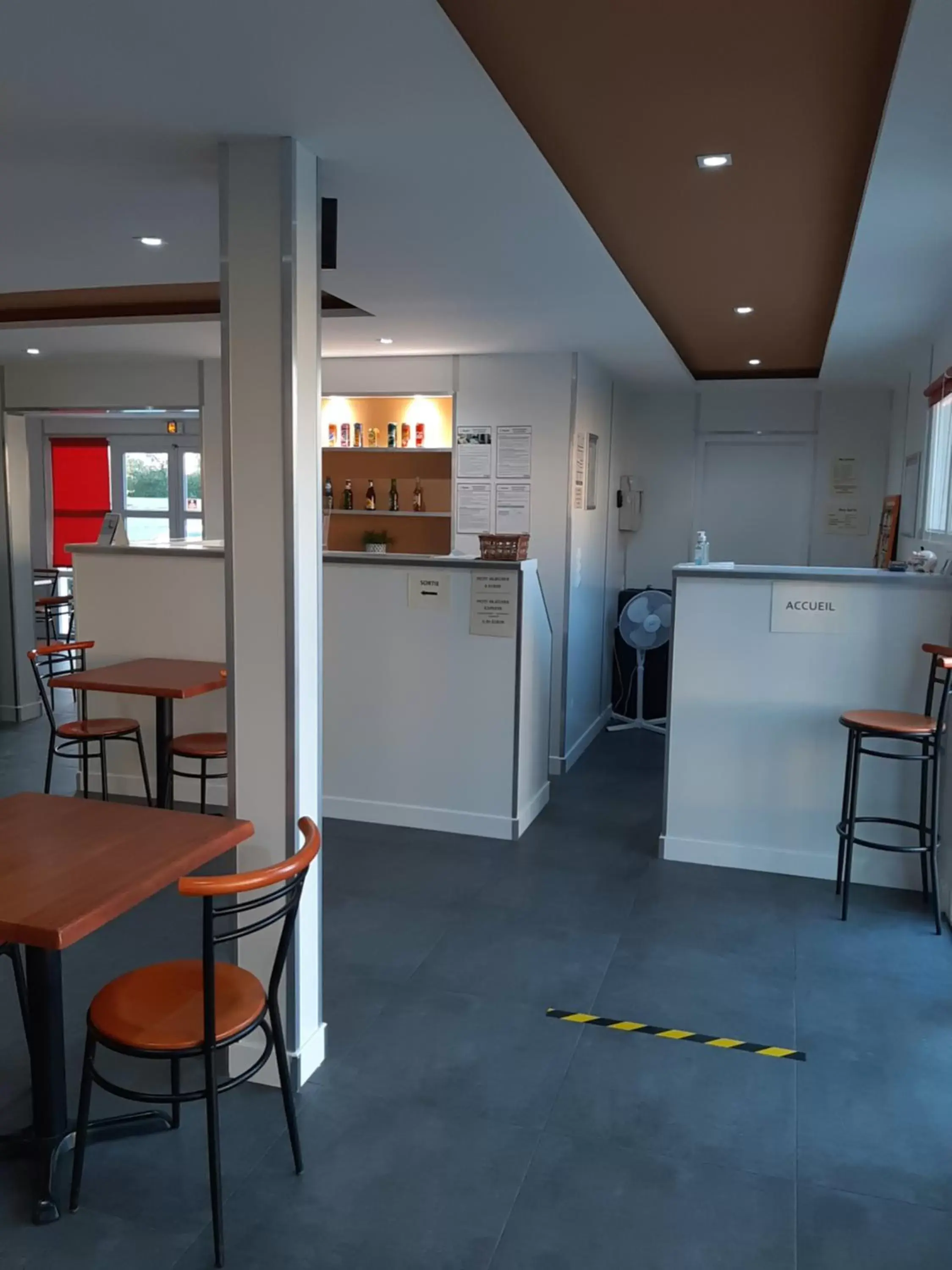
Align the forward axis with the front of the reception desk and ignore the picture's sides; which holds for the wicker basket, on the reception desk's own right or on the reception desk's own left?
on the reception desk's own right

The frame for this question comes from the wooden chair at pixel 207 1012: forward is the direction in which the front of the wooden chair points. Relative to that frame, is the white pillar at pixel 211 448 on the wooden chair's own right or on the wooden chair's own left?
on the wooden chair's own right

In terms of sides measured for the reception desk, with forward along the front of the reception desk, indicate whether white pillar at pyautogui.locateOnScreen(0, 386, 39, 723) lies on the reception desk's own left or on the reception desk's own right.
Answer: on the reception desk's own right

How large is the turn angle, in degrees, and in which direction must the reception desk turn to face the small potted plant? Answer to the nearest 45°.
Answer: approximately 135° to its right

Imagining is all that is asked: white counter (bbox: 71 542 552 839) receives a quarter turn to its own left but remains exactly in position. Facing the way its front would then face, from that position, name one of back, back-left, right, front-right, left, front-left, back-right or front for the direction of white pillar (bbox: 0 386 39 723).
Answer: back-left

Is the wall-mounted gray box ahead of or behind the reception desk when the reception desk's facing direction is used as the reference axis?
behind

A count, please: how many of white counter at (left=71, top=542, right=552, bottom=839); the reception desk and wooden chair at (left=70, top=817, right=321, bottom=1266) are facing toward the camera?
2

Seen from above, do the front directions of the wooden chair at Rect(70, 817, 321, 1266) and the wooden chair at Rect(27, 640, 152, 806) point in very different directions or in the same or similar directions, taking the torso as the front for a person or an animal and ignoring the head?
very different directions
